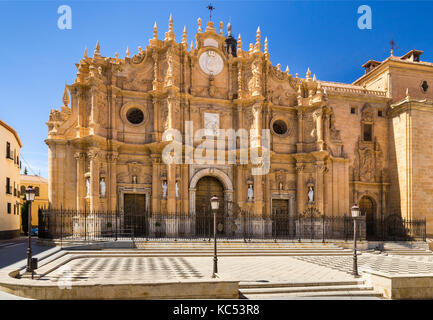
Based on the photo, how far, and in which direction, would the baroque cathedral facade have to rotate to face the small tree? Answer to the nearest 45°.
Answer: approximately 135° to its right

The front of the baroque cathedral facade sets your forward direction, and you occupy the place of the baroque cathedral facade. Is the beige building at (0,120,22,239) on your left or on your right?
on your right

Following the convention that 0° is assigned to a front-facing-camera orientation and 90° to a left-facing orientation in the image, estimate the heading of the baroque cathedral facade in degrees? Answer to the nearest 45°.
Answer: approximately 0°
